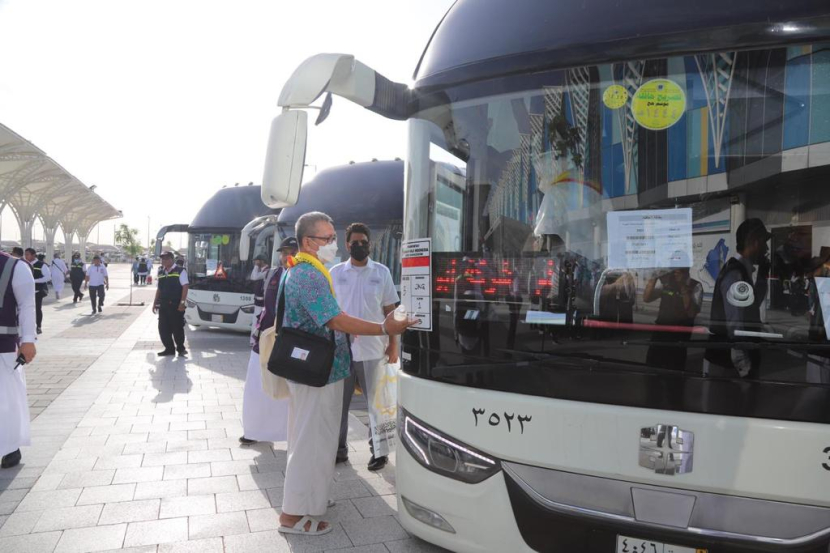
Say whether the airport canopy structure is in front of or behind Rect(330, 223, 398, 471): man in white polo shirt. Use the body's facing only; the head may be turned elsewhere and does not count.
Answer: behind

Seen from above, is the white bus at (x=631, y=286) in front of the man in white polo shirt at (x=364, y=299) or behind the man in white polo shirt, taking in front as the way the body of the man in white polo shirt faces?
in front

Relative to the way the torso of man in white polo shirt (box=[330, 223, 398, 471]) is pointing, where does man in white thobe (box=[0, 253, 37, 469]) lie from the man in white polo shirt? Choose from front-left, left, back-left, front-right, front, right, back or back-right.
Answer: right

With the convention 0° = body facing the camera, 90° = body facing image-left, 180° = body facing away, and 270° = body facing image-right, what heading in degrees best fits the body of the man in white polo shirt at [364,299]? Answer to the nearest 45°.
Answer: approximately 0°

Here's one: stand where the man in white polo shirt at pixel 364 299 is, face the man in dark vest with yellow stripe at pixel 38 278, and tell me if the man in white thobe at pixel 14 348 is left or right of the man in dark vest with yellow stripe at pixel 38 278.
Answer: left
